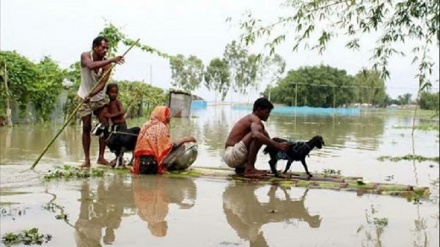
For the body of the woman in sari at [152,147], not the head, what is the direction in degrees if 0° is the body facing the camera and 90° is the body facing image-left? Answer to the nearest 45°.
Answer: approximately 225°

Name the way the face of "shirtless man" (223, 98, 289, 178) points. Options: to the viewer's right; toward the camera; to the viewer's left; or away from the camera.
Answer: to the viewer's right

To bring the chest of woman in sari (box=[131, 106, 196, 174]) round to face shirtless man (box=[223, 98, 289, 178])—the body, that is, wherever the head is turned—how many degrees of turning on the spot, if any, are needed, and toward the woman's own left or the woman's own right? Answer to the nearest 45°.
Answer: approximately 45° to the woman's own right

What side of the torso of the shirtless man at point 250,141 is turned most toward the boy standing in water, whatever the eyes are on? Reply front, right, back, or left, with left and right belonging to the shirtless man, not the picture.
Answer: back

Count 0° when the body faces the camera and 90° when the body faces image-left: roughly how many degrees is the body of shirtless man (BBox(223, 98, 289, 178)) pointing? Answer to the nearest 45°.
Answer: approximately 270°

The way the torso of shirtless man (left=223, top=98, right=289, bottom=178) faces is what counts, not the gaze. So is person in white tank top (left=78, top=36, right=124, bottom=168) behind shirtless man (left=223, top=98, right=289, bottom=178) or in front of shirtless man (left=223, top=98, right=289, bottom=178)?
behind

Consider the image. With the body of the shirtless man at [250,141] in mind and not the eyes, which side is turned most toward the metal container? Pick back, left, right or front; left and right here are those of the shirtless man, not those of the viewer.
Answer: back

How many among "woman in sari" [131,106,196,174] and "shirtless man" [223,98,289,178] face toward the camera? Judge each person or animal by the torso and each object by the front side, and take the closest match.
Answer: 0

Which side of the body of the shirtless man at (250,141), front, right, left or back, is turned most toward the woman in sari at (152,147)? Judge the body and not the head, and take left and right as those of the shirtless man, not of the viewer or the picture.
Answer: back
